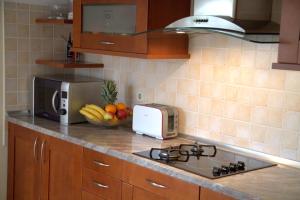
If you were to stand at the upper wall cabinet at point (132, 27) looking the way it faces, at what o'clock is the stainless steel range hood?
The stainless steel range hood is roughly at 9 o'clock from the upper wall cabinet.

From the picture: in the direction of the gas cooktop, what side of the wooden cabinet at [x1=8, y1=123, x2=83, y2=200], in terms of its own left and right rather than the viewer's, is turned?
left

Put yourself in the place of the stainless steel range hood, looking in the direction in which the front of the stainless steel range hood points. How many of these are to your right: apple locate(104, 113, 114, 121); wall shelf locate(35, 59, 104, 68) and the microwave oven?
3

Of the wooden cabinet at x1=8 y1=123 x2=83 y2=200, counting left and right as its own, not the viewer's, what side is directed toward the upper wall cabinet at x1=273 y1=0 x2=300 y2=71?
left

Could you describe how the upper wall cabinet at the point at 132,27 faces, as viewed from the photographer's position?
facing the viewer and to the left of the viewer

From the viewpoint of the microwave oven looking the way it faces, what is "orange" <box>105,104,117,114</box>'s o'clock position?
The orange is roughly at 9 o'clock from the microwave oven.

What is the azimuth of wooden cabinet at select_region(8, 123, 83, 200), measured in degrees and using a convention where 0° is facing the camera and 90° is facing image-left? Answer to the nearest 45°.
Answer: approximately 45°

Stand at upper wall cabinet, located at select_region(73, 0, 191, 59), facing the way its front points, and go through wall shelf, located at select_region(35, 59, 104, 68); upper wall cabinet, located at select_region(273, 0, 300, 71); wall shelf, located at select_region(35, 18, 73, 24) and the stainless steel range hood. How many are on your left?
2
